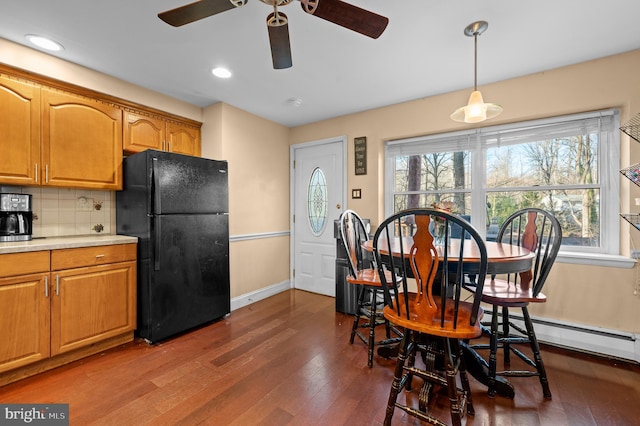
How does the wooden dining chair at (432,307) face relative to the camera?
away from the camera

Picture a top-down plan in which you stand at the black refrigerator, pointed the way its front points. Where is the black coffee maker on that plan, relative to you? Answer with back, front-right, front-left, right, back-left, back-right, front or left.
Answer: back-right

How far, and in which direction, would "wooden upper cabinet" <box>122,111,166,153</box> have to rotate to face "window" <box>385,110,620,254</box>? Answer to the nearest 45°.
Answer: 0° — it already faces it

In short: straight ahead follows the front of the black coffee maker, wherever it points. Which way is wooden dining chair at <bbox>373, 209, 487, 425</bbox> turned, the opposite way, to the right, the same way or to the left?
to the left

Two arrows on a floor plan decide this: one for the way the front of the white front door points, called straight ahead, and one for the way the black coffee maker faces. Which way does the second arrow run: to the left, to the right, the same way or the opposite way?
to the left

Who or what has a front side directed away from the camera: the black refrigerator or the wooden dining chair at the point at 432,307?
the wooden dining chair

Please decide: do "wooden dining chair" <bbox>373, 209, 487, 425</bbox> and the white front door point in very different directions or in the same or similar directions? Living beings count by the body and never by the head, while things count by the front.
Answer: very different directions

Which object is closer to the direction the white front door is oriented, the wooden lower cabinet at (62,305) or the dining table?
the wooden lower cabinet
